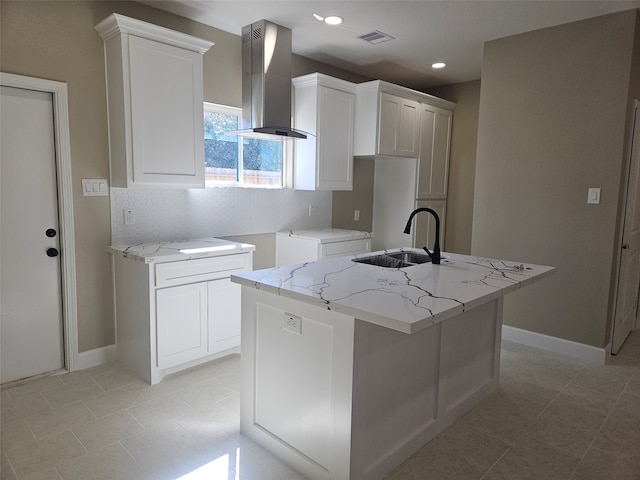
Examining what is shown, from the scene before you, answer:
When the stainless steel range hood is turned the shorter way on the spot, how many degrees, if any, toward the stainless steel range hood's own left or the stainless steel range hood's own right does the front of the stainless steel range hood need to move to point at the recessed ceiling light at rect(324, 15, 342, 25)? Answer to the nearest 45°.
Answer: approximately 45° to the stainless steel range hood's own left

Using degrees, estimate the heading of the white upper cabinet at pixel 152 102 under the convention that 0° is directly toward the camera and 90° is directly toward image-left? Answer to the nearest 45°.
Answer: approximately 315°

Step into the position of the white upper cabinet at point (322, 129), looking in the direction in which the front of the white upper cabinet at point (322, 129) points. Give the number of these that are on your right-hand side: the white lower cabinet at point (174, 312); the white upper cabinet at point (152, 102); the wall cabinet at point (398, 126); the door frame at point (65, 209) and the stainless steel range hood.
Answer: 4

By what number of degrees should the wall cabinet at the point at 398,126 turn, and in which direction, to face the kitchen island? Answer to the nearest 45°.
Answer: approximately 45° to its right

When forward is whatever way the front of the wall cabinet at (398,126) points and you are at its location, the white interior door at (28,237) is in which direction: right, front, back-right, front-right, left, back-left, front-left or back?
right

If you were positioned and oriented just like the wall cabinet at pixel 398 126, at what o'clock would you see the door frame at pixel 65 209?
The door frame is roughly at 3 o'clock from the wall cabinet.

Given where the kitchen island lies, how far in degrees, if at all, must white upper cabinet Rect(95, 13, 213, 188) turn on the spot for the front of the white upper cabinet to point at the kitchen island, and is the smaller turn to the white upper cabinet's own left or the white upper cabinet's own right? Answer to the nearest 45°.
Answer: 0° — it already faces it

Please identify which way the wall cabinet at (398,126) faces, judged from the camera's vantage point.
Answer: facing the viewer and to the right of the viewer

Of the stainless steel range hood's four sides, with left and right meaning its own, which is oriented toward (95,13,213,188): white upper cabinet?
right

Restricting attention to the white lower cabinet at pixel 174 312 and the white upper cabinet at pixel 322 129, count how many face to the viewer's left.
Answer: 0

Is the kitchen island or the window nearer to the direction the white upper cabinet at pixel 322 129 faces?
the kitchen island

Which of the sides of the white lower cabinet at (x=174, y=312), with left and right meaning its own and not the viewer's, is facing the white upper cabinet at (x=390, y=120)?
left

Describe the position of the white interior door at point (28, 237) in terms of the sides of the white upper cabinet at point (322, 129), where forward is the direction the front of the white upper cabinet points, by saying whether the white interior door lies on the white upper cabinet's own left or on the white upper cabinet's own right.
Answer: on the white upper cabinet's own right

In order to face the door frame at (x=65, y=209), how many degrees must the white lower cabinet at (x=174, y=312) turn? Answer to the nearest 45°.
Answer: approximately 135° to its right

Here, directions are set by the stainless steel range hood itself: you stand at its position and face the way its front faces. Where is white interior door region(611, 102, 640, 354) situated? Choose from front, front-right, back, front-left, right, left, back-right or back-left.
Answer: front-left
